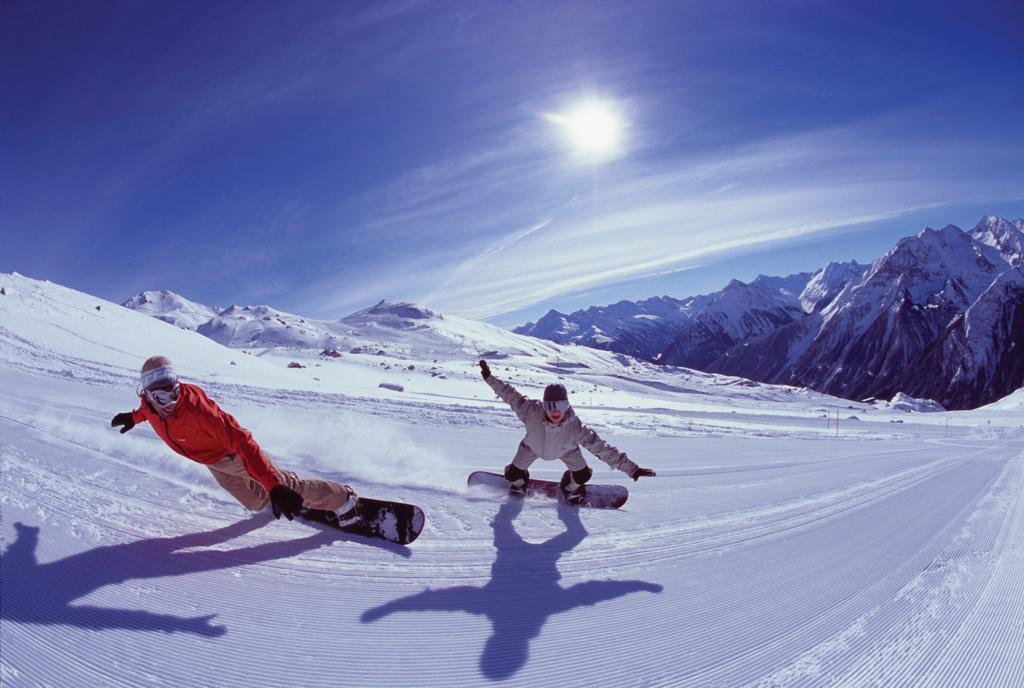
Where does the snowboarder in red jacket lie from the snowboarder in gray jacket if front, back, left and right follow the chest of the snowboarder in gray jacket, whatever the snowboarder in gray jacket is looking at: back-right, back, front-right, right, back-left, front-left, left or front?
front-right

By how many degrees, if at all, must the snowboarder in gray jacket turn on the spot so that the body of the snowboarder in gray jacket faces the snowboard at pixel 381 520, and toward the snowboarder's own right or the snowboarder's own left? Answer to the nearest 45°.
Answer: approximately 45° to the snowboarder's own right

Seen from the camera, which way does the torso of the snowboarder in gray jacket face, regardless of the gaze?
toward the camera
